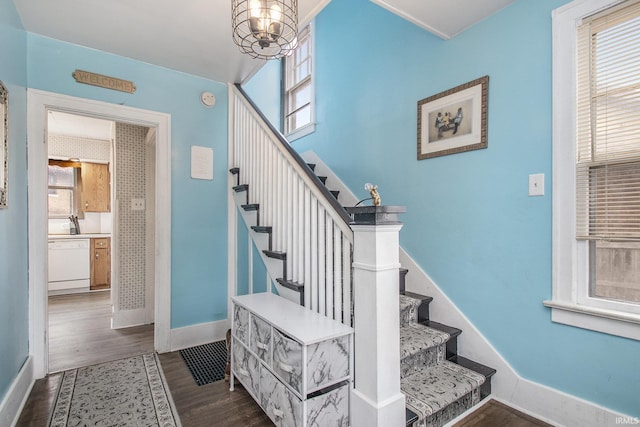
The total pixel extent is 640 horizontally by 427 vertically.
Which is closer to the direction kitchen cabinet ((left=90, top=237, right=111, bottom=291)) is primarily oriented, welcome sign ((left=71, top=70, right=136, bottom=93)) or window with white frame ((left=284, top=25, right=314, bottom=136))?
the welcome sign

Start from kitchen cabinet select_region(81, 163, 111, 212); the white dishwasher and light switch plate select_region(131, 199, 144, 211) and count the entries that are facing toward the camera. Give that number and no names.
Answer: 3

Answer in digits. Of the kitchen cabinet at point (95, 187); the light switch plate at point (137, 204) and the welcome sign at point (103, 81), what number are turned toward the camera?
3

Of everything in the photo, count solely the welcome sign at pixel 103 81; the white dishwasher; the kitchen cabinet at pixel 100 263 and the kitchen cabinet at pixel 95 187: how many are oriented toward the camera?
4

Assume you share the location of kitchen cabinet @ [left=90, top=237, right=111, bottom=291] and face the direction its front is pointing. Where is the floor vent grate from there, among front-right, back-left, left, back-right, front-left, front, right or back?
front

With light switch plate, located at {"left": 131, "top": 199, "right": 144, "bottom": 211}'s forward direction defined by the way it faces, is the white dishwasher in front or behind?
behind

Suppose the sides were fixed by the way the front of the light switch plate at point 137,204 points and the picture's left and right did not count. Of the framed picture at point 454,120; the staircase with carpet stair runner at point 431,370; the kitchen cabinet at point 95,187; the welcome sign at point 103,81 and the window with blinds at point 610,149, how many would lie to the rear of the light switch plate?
1

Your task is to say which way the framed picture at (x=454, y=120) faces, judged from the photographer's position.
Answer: facing the viewer and to the left of the viewer

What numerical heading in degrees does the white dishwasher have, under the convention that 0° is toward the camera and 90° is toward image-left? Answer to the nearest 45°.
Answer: approximately 0°

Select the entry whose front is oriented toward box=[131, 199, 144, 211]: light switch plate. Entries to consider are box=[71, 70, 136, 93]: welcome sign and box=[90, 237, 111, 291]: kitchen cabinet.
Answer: the kitchen cabinet

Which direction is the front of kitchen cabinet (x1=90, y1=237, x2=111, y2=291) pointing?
toward the camera

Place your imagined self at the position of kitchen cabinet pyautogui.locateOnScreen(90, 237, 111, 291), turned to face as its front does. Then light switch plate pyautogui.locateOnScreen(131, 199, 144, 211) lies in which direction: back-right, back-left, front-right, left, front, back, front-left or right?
front

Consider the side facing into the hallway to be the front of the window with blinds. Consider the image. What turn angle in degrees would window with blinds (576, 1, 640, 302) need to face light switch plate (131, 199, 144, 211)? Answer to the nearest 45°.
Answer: approximately 45° to its right

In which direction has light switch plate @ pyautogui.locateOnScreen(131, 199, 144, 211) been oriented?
toward the camera
